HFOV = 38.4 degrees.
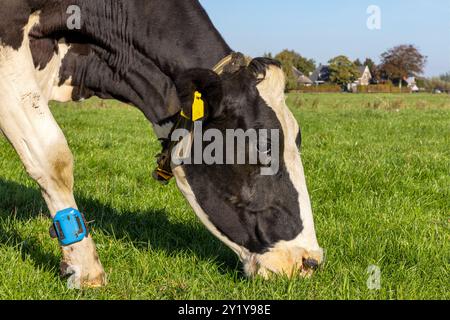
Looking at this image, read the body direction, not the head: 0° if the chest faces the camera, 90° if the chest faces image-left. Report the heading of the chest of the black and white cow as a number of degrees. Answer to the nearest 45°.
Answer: approximately 270°
